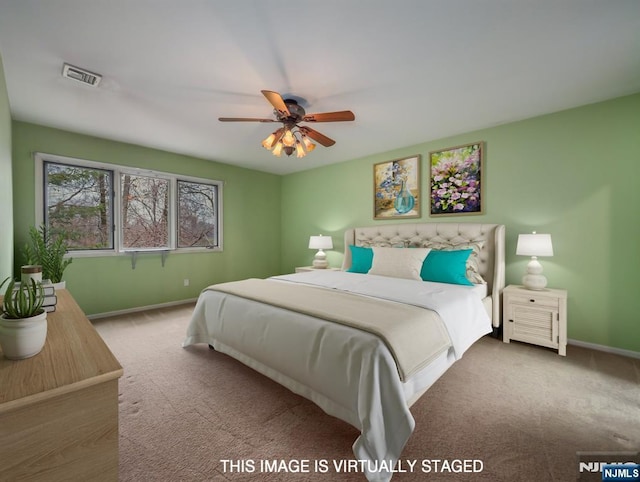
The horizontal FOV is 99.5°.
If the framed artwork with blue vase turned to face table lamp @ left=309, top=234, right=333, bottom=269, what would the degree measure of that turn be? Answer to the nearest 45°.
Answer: approximately 45° to its right

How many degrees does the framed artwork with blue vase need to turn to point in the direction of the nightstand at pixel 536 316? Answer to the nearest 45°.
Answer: approximately 90° to its left

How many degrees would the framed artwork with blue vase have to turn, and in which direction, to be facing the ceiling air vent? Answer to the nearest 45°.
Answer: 0° — it already faces it

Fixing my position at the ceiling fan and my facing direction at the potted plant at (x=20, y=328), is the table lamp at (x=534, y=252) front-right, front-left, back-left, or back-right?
back-left

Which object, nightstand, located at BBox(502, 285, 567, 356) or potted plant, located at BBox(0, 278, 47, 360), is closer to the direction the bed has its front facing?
the potted plant

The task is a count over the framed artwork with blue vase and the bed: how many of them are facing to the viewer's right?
0

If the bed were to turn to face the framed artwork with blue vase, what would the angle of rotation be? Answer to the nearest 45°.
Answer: approximately 135° to its right

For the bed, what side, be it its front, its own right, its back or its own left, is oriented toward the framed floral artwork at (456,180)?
back

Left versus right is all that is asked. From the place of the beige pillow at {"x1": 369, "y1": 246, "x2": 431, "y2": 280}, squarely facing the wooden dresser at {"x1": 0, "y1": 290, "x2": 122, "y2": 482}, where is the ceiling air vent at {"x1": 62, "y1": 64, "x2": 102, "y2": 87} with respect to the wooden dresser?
right

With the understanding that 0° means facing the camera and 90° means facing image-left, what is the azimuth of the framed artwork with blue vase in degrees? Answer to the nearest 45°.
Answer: approximately 45°

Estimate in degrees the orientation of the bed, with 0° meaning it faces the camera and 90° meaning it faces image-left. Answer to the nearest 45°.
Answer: approximately 45°
